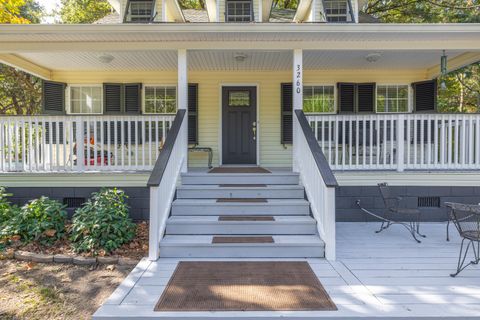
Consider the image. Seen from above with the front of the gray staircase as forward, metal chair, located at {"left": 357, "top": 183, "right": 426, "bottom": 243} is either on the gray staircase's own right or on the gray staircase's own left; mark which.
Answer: on the gray staircase's own left

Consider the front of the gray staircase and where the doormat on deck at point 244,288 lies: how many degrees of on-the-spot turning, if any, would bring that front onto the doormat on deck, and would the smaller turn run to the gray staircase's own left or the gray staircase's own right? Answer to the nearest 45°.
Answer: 0° — it already faces it

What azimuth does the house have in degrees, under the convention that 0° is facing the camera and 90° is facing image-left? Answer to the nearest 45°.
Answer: approximately 0°

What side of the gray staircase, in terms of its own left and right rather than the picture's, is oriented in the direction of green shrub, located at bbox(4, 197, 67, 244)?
right

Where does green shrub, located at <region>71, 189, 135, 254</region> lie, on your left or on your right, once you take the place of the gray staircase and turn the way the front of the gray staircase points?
on your right

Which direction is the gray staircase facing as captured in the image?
toward the camera

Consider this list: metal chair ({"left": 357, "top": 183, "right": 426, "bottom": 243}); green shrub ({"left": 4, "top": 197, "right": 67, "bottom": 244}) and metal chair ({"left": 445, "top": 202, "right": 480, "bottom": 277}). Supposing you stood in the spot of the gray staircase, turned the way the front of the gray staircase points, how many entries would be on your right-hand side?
1

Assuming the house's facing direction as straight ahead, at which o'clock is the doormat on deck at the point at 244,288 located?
The doormat on deck is roughly at 12 o'clock from the house.
